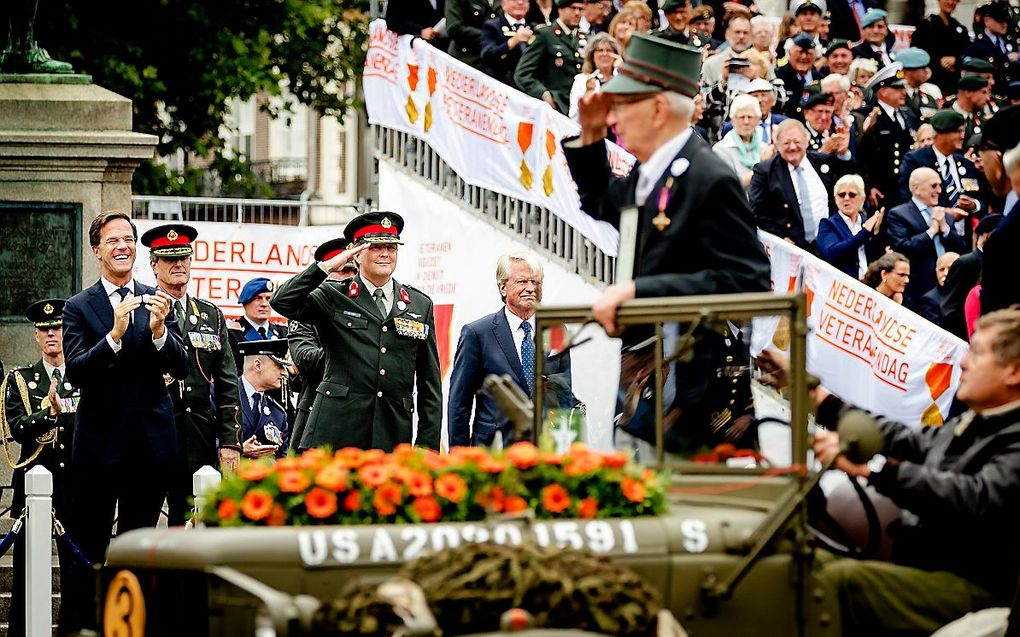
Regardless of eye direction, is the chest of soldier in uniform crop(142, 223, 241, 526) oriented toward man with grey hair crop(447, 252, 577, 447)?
no

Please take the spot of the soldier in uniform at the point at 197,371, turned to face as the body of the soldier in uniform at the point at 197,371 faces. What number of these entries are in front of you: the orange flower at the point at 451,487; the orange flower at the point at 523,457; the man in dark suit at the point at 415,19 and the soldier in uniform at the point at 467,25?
2

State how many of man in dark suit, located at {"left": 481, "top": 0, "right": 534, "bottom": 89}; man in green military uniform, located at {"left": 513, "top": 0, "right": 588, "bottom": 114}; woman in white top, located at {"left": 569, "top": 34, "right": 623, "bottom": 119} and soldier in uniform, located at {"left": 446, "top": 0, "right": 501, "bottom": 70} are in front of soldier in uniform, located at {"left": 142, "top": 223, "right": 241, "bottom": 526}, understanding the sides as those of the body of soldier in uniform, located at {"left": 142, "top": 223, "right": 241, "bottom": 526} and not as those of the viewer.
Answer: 0

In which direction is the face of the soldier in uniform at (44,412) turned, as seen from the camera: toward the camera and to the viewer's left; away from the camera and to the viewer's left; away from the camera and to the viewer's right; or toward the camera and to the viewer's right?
toward the camera and to the viewer's right

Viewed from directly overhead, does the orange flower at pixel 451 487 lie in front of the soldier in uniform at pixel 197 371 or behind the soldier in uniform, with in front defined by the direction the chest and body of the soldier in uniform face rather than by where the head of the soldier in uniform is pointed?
in front

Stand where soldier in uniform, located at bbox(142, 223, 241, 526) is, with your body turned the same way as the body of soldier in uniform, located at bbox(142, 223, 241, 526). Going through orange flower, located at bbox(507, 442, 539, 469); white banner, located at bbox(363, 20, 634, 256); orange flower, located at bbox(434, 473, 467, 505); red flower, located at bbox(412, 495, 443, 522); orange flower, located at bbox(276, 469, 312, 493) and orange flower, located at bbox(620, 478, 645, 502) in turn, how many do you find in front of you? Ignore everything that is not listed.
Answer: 5

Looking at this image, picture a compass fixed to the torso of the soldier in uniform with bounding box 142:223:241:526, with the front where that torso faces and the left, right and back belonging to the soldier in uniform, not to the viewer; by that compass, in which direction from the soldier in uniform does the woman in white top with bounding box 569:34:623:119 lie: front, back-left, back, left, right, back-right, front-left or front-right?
back-left

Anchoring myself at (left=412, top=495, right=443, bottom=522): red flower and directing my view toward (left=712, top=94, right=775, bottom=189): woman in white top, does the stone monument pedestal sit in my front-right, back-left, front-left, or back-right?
front-left

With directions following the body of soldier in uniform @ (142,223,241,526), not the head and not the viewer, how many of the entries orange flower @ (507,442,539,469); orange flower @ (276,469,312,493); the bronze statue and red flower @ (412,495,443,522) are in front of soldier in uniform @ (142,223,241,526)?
3

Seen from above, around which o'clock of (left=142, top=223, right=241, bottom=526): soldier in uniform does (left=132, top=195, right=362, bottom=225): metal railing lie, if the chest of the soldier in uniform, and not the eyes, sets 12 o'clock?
The metal railing is roughly at 6 o'clock from the soldier in uniform.

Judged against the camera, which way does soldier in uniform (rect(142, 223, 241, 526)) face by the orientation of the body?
toward the camera

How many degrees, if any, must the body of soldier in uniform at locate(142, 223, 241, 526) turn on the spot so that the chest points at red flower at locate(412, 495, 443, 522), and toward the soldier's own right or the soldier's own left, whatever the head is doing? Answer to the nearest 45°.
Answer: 0° — they already face it

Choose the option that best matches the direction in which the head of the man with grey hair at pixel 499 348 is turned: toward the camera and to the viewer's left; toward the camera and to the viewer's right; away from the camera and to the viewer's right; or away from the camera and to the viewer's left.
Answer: toward the camera and to the viewer's right

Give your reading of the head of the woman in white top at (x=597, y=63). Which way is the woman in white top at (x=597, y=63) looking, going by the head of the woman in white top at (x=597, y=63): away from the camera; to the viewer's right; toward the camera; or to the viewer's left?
toward the camera

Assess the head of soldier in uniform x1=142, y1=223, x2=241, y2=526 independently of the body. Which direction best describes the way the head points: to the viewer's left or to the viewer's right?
to the viewer's right

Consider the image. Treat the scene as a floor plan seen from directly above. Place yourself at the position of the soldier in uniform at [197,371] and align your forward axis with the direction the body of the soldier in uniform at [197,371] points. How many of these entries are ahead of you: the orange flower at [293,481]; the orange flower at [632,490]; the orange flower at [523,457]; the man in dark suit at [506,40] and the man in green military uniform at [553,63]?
3

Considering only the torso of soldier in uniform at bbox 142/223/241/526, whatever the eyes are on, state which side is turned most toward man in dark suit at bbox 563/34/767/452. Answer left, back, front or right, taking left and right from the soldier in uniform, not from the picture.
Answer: front

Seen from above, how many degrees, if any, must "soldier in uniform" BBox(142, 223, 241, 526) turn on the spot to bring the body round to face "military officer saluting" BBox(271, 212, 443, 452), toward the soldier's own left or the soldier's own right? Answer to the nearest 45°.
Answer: approximately 45° to the soldier's own left

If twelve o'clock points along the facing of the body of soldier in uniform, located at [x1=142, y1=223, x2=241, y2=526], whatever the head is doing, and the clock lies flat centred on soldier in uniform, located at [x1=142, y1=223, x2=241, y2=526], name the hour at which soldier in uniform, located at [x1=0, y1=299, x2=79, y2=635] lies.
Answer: soldier in uniform, located at [x1=0, y1=299, x2=79, y2=635] is roughly at 4 o'clock from soldier in uniform, located at [x1=142, y1=223, x2=241, y2=526].

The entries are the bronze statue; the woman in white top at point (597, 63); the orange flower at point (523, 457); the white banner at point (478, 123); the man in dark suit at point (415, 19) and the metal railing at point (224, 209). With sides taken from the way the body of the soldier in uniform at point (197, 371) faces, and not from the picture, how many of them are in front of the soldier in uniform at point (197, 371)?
1

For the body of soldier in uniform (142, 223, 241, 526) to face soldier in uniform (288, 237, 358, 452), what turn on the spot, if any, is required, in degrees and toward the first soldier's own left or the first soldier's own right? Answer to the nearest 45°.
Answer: approximately 45° to the first soldier's own left
